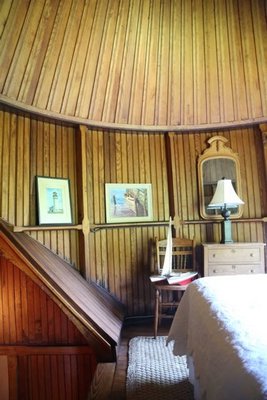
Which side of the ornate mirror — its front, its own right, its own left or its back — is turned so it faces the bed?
front

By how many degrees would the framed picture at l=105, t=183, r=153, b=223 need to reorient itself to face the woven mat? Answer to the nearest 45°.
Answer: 0° — it already faces it

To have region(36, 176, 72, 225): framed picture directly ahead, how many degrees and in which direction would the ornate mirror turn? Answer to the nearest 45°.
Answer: approximately 45° to its right

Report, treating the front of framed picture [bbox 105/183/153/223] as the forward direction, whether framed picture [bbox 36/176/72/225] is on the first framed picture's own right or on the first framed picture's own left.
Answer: on the first framed picture's own right

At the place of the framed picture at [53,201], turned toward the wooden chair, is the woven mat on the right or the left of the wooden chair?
right

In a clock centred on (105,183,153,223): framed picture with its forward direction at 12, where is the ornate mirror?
The ornate mirror is roughly at 9 o'clock from the framed picture.

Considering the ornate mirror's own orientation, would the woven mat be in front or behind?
in front

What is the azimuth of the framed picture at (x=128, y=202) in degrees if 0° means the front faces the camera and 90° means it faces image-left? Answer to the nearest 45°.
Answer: approximately 0°

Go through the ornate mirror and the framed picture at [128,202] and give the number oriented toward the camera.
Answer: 2
